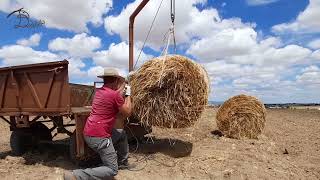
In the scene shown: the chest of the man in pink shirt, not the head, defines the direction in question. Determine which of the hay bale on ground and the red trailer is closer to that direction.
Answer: the hay bale on ground

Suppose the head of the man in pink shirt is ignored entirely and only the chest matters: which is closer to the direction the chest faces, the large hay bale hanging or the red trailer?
the large hay bale hanging

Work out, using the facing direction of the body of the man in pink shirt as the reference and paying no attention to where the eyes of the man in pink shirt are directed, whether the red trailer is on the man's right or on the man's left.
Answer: on the man's left

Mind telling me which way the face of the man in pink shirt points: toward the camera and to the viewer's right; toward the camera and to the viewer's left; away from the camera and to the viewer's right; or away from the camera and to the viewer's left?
away from the camera and to the viewer's right

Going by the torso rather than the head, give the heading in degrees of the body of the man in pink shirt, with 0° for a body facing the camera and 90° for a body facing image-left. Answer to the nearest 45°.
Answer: approximately 225°
